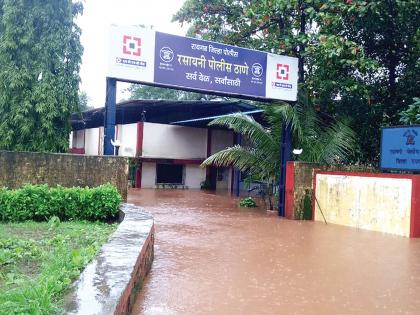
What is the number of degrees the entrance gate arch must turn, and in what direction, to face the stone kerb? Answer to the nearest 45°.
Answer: approximately 45° to its right

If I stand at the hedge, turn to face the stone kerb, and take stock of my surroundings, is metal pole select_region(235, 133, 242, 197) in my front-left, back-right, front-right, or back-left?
back-left

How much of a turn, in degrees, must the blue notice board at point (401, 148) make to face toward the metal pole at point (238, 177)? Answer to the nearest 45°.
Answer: approximately 90° to its right

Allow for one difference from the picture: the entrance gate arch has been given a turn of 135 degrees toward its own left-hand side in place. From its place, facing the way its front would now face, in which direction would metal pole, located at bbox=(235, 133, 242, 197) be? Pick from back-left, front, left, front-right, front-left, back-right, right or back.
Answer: front

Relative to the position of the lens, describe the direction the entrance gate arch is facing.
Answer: facing the viewer and to the right of the viewer

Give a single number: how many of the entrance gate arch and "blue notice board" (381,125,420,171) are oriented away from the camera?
0

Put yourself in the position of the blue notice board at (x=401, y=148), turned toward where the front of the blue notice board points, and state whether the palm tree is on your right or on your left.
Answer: on your right
